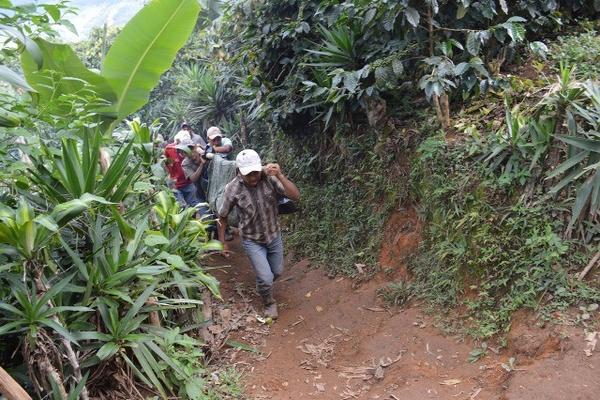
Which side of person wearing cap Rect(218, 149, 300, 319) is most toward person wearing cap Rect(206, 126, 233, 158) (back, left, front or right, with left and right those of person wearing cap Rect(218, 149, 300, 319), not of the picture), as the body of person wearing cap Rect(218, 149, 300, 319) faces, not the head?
back

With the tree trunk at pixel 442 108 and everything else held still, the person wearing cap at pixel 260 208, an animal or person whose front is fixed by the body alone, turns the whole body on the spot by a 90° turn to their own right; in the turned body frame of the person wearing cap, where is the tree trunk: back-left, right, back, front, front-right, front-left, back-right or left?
back

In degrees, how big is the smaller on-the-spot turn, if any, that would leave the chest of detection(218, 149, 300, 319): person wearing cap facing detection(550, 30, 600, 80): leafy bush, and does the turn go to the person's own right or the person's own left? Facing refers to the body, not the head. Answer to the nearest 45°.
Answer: approximately 90° to the person's own left

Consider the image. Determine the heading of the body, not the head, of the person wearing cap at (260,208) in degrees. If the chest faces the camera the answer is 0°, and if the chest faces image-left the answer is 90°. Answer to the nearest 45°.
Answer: approximately 0°

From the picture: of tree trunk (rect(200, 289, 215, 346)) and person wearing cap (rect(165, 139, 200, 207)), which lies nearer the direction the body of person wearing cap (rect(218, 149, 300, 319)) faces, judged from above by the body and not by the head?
the tree trunk

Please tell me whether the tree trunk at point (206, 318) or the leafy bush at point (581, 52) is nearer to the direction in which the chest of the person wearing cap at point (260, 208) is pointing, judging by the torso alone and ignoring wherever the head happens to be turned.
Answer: the tree trunk
